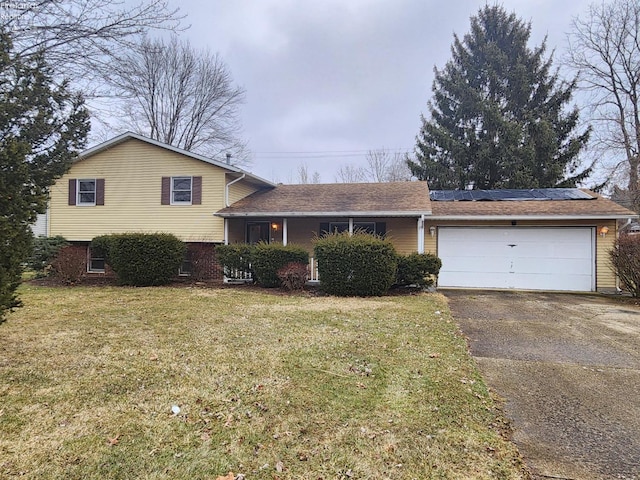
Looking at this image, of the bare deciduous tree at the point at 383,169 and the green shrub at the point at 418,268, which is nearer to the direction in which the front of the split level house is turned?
the green shrub

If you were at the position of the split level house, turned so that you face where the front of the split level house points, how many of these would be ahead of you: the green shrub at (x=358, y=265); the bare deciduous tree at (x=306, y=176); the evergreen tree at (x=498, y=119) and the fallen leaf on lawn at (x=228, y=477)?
2

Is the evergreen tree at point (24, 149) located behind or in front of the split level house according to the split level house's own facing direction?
in front

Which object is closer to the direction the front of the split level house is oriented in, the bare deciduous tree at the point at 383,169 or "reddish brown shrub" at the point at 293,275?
the reddish brown shrub

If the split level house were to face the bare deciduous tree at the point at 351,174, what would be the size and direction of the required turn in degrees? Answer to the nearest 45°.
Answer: approximately 180°

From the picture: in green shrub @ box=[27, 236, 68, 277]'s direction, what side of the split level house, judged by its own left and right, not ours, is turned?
right

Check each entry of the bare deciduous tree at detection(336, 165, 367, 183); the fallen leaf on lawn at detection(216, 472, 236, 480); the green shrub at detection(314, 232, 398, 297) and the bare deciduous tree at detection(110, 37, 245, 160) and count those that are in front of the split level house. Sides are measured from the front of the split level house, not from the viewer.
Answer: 2

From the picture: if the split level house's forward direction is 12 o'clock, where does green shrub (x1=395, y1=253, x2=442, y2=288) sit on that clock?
The green shrub is roughly at 11 o'clock from the split level house.

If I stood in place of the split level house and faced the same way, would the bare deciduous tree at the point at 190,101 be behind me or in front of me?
behind

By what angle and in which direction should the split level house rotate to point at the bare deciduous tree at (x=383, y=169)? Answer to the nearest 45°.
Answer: approximately 180°

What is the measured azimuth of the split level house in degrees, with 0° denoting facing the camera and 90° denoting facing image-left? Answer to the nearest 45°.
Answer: approximately 0°

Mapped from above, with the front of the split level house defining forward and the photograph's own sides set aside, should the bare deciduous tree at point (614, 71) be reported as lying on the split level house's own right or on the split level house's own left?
on the split level house's own left

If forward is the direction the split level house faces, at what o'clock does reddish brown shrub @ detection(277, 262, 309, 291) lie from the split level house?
The reddish brown shrub is roughly at 1 o'clock from the split level house.

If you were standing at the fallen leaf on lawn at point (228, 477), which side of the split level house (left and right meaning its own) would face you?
front
